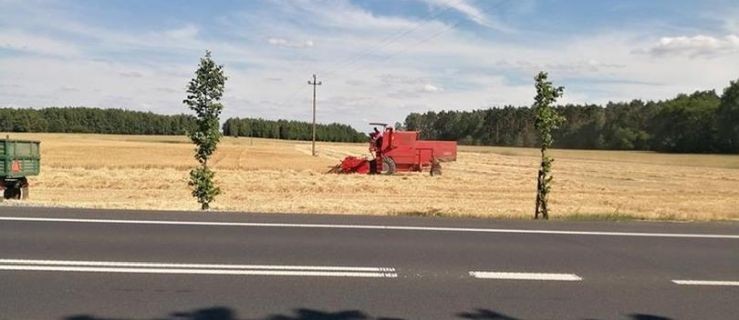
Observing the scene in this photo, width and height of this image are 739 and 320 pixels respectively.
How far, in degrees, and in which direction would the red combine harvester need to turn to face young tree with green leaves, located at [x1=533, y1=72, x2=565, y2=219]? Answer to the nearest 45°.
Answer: approximately 90° to its left

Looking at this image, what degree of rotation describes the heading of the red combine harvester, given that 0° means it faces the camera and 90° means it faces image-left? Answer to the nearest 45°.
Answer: approximately 90°

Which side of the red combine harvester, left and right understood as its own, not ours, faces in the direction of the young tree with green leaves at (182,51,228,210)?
left

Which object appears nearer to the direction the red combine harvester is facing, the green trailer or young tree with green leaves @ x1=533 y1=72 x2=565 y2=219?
the green trailer

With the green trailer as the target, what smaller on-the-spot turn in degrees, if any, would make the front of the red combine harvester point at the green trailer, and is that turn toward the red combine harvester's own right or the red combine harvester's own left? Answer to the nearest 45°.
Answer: approximately 45° to the red combine harvester's own left
